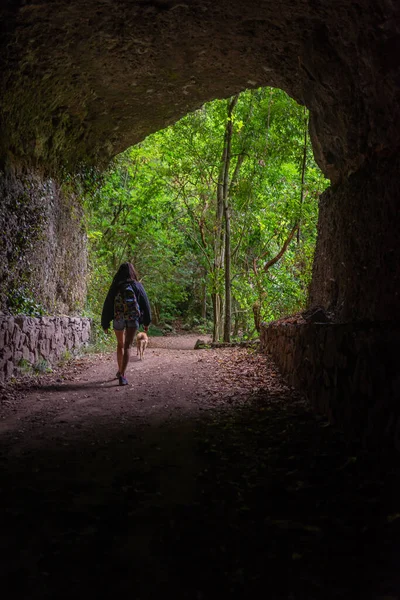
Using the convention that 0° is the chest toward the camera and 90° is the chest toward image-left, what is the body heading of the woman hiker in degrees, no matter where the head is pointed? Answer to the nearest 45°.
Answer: approximately 180°
